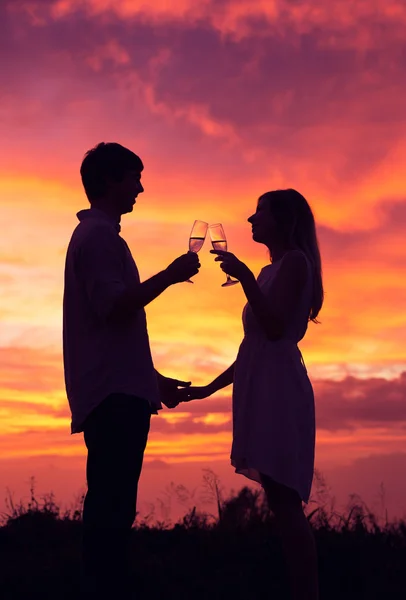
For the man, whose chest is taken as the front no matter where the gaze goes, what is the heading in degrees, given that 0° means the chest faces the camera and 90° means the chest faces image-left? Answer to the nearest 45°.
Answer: approximately 270°

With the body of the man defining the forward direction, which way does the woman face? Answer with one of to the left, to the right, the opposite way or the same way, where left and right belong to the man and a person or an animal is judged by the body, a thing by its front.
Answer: the opposite way

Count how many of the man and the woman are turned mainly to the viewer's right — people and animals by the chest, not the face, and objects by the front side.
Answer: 1

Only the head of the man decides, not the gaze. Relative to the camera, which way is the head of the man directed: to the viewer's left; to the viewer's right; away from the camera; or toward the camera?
to the viewer's right

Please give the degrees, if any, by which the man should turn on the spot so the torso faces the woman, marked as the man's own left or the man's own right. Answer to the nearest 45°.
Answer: approximately 45° to the man's own left

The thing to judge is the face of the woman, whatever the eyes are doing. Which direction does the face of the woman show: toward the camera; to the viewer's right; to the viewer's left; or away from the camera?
to the viewer's left

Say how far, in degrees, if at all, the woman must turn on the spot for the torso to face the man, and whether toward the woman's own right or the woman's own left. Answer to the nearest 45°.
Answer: approximately 45° to the woman's own left

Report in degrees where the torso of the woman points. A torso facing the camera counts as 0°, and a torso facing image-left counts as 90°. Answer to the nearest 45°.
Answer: approximately 90°
